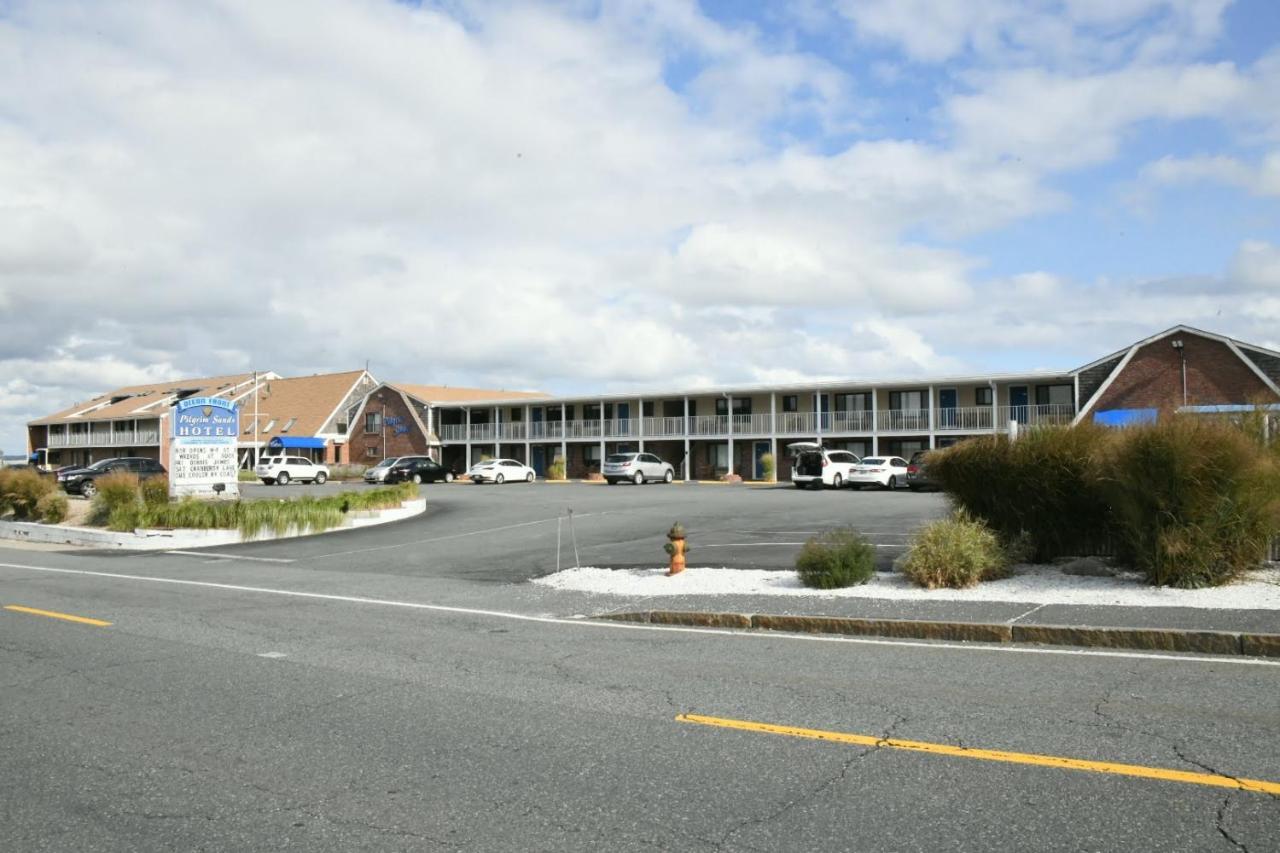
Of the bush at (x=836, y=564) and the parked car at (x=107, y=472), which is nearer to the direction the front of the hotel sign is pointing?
the bush

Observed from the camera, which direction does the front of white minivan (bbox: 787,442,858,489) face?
facing away from the viewer and to the right of the viewer

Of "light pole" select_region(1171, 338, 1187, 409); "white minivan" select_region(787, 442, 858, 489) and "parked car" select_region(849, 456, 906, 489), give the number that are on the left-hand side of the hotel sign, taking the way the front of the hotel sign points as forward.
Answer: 3

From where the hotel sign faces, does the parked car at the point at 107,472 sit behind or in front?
behind

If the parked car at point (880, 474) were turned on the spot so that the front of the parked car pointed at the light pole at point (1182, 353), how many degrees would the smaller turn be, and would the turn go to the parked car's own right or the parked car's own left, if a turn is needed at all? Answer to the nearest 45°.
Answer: approximately 45° to the parked car's own right

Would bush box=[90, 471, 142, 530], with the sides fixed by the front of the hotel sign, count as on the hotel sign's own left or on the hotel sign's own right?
on the hotel sign's own right

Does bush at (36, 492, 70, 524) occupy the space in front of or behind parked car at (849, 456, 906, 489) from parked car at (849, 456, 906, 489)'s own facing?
behind

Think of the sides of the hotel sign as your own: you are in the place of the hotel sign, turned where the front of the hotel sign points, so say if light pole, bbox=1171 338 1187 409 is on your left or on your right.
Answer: on your left
